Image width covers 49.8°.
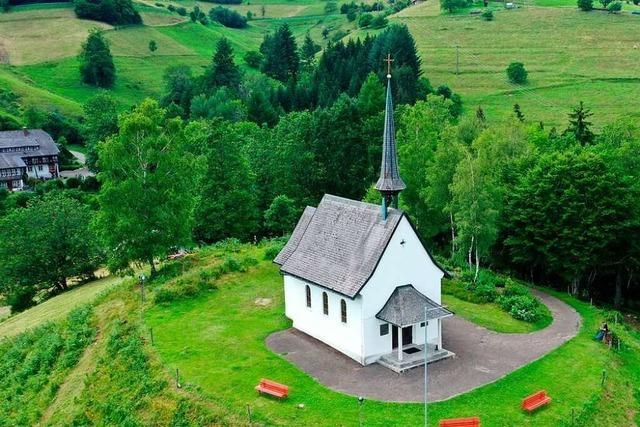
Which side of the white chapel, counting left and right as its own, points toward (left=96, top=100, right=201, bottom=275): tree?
back

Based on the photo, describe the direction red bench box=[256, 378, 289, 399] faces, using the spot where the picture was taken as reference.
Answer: facing the viewer and to the left of the viewer

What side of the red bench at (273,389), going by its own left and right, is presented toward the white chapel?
back

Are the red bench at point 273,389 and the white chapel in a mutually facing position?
no

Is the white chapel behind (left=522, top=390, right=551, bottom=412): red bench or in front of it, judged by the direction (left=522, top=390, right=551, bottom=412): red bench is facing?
behind

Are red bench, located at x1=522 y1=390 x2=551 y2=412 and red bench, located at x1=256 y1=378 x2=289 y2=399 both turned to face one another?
no

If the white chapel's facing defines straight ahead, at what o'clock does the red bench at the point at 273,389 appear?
The red bench is roughly at 3 o'clock from the white chapel.

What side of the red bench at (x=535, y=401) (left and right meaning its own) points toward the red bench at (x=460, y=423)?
right

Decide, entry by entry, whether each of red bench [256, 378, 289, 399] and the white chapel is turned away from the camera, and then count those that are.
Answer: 0

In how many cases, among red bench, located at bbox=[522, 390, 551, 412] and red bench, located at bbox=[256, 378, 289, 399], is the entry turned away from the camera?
0

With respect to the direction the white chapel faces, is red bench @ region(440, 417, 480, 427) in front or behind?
in front

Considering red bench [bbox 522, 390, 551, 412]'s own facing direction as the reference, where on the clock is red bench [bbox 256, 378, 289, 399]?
red bench [bbox 256, 378, 289, 399] is roughly at 4 o'clock from red bench [bbox 522, 390, 551, 412].

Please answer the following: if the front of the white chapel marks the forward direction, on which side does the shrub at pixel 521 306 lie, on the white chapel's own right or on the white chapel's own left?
on the white chapel's own left

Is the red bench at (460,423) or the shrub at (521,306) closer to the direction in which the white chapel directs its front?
the red bench

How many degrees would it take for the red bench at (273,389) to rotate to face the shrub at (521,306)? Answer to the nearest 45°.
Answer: approximately 180°

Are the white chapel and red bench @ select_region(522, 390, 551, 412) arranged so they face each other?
no
